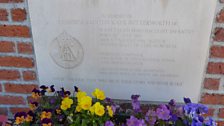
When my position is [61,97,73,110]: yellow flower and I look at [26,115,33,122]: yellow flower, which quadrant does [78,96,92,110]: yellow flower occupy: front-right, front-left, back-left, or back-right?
back-left

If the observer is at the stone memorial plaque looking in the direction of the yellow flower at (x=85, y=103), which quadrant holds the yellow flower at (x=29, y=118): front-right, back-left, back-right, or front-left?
front-right

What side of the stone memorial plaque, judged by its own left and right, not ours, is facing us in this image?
front

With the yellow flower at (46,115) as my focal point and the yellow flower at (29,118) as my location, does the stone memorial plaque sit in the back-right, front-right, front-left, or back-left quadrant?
front-left

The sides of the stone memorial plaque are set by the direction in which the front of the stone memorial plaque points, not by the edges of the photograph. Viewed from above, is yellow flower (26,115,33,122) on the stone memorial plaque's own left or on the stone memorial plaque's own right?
on the stone memorial plaque's own right
